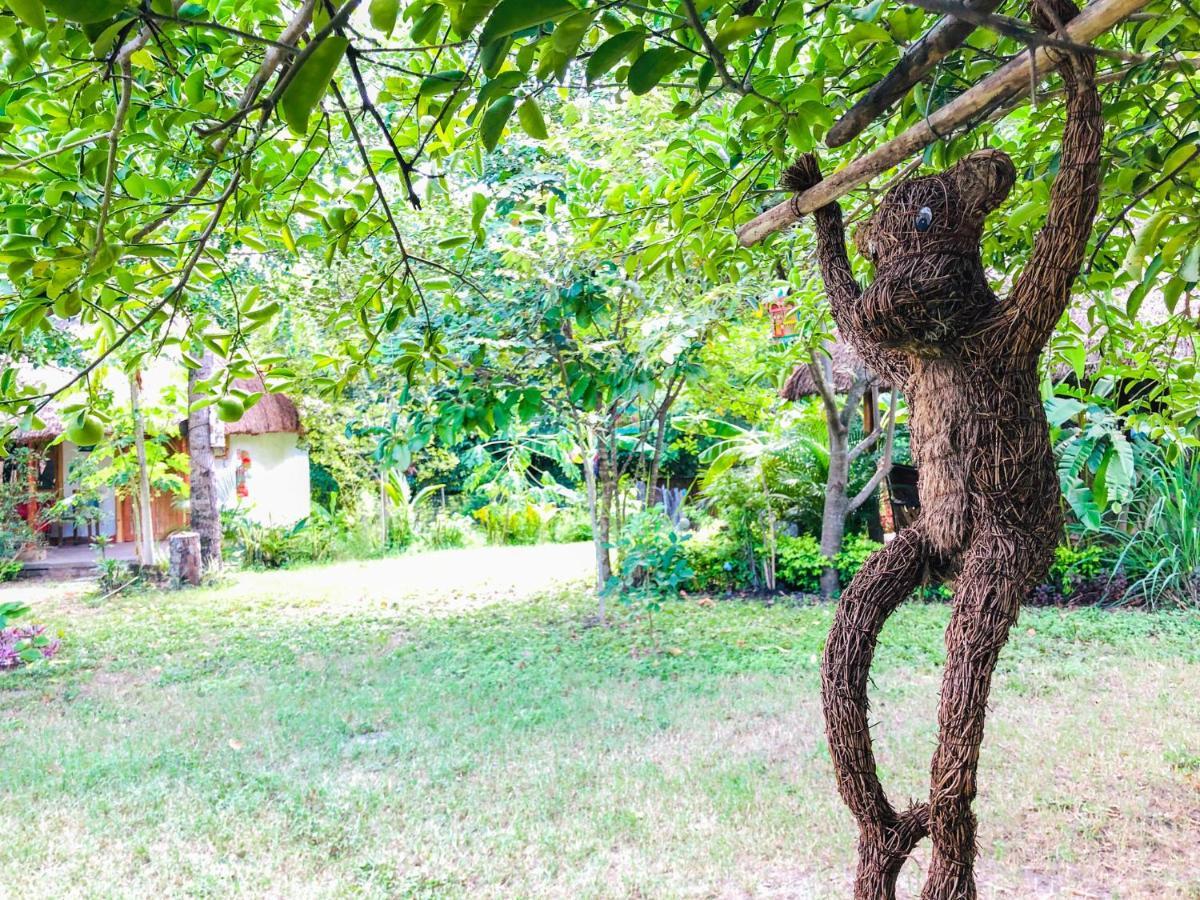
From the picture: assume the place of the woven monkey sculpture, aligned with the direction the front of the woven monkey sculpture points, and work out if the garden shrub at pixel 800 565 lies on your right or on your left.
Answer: on your right

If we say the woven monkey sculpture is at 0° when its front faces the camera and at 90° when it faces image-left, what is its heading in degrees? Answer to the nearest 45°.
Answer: approximately 45°

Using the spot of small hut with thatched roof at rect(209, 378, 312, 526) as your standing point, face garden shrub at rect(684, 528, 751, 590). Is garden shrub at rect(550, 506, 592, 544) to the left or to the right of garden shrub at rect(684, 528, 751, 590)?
left

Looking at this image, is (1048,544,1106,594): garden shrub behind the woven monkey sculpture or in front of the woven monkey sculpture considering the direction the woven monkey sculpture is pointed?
behind

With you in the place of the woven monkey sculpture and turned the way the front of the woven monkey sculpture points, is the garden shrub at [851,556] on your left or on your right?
on your right

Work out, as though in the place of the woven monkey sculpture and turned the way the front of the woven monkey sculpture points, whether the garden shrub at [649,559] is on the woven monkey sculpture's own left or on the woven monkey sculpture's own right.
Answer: on the woven monkey sculpture's own right

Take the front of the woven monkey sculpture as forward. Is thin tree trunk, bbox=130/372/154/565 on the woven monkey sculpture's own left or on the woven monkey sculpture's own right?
on the woven monkey sculpture's own right

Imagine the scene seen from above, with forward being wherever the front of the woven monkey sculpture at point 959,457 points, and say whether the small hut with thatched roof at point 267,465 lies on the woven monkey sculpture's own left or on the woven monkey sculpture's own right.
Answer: on the woven monkey sculpture's own right

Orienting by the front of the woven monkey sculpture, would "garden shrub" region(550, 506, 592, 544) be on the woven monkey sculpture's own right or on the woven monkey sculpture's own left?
on the woven monkey sculpture's own right

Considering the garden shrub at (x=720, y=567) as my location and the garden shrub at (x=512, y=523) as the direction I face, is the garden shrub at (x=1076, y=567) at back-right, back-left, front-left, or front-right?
back-right

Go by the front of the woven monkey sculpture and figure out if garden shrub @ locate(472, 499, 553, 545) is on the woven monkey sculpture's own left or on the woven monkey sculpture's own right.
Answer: on the woven monkey sculpture's own right
